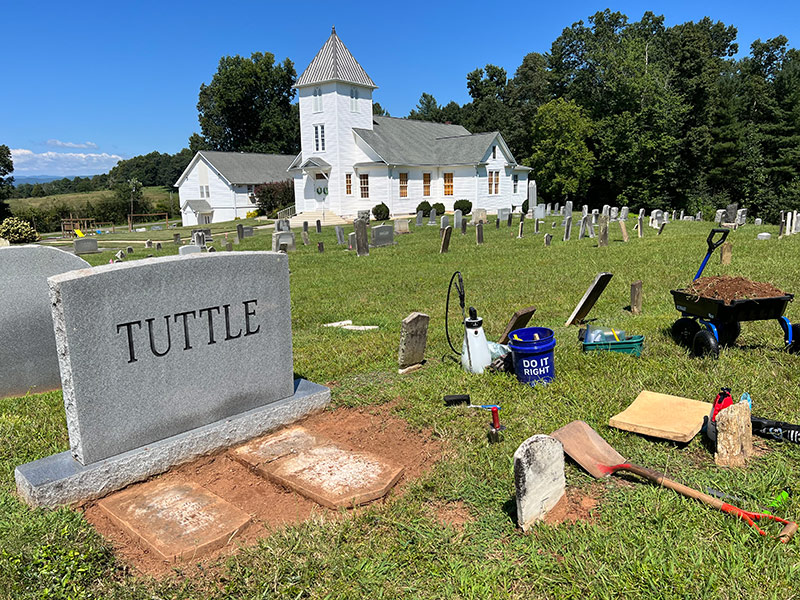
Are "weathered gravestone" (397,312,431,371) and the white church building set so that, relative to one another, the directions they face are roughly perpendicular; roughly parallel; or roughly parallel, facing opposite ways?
roughly perpendicular

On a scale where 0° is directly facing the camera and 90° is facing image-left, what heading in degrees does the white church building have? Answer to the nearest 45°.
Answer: approximately 45°

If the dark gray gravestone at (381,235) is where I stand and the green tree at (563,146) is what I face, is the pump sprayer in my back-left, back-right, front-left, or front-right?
back-right

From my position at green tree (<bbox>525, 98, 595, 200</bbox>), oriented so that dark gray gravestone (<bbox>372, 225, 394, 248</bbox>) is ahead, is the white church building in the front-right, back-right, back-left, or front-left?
front-right

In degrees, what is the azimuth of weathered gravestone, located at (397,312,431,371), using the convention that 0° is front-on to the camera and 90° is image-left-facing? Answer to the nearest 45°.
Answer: approximately 315°

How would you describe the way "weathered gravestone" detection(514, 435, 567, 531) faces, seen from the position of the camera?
facing the viewer and to the right of the viewer

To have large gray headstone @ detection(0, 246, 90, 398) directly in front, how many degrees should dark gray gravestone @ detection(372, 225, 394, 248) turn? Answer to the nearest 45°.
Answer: approximately 45° to its right

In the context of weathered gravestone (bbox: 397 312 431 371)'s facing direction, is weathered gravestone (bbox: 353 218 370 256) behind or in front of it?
behind

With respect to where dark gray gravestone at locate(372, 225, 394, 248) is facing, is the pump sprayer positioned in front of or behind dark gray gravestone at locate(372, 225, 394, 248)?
in front

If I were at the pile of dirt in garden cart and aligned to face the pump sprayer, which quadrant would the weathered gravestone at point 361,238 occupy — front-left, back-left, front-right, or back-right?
front-right

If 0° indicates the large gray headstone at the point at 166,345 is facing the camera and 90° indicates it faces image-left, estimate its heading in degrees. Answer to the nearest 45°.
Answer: approximately 315°

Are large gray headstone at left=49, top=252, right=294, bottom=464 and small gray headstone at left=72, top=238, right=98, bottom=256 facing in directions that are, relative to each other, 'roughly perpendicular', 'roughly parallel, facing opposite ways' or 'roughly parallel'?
roughly parallel

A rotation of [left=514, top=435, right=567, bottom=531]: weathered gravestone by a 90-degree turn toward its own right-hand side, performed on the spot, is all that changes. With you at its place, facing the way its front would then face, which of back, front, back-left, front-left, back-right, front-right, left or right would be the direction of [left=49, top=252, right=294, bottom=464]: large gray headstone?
front-right
